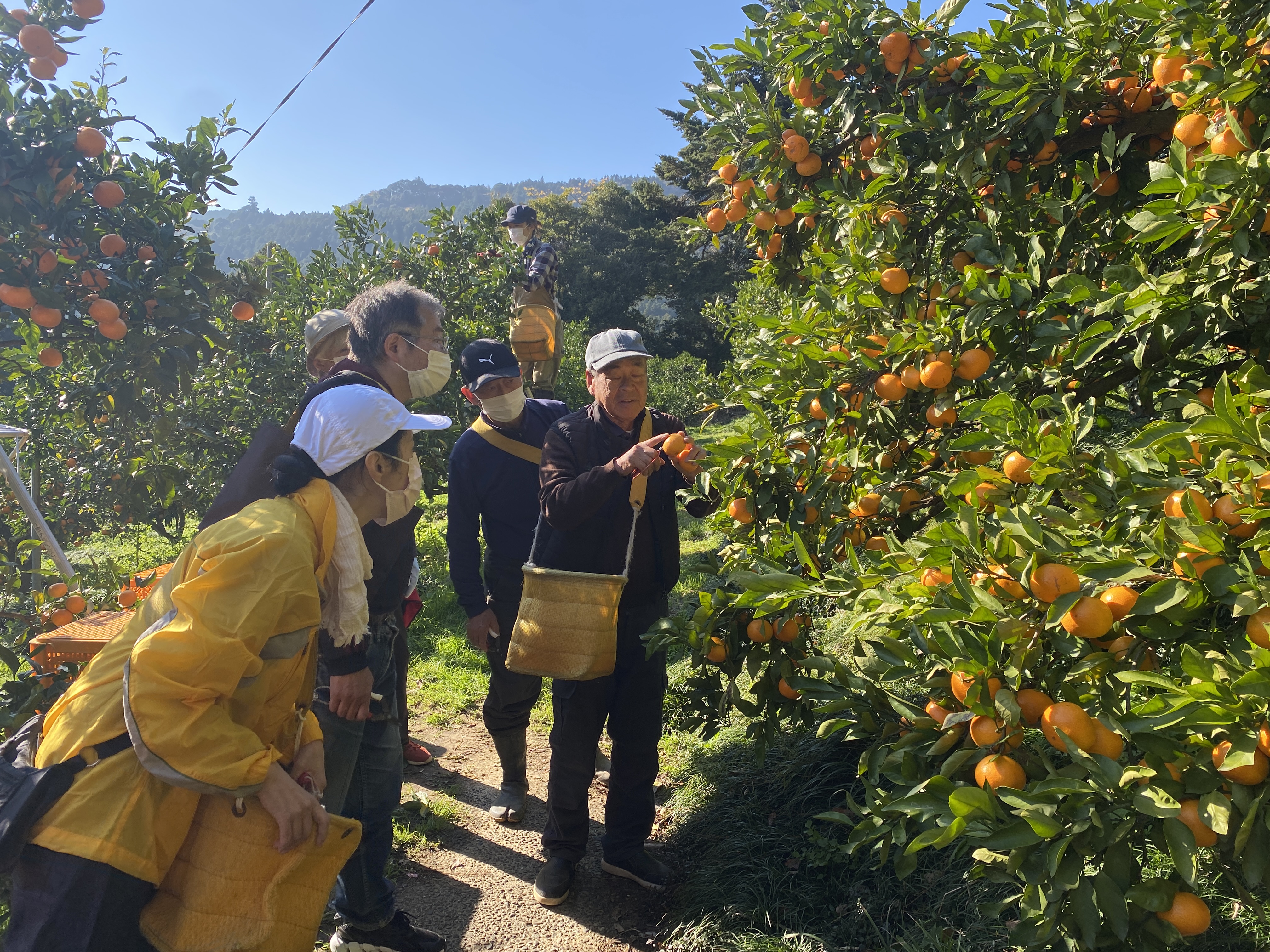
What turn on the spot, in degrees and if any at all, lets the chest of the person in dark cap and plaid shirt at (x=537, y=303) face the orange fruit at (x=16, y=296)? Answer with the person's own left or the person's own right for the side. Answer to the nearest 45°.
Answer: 0° — they already face it

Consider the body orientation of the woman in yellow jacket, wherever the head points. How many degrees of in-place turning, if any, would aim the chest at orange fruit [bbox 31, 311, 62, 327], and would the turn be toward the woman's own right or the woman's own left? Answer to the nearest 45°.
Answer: approximately 90° to the woman's own left

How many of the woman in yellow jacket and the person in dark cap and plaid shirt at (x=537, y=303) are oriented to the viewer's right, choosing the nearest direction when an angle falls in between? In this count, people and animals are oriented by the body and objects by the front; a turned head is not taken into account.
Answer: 1

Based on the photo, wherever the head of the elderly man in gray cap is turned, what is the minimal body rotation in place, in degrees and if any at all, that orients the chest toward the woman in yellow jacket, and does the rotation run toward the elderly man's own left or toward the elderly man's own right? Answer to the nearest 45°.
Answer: approximately 90° to the elderly man's own right

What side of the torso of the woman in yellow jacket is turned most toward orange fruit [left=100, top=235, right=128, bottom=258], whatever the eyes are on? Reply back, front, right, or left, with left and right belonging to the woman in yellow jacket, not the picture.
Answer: left

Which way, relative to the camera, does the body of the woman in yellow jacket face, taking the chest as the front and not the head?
to the viewer's right

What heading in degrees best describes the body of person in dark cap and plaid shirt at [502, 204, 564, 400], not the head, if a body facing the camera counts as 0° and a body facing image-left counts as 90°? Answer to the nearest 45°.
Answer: approximately 45°

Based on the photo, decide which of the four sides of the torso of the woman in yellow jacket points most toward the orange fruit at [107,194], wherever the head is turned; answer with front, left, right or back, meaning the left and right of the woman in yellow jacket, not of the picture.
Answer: left

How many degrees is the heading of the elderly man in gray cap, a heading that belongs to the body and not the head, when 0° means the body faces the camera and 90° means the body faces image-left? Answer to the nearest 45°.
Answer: approximately 315°

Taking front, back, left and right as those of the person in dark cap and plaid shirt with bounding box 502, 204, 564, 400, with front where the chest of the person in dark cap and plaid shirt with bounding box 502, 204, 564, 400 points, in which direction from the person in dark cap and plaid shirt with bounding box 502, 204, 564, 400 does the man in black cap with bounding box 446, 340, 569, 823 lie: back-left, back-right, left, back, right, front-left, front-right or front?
front-left
